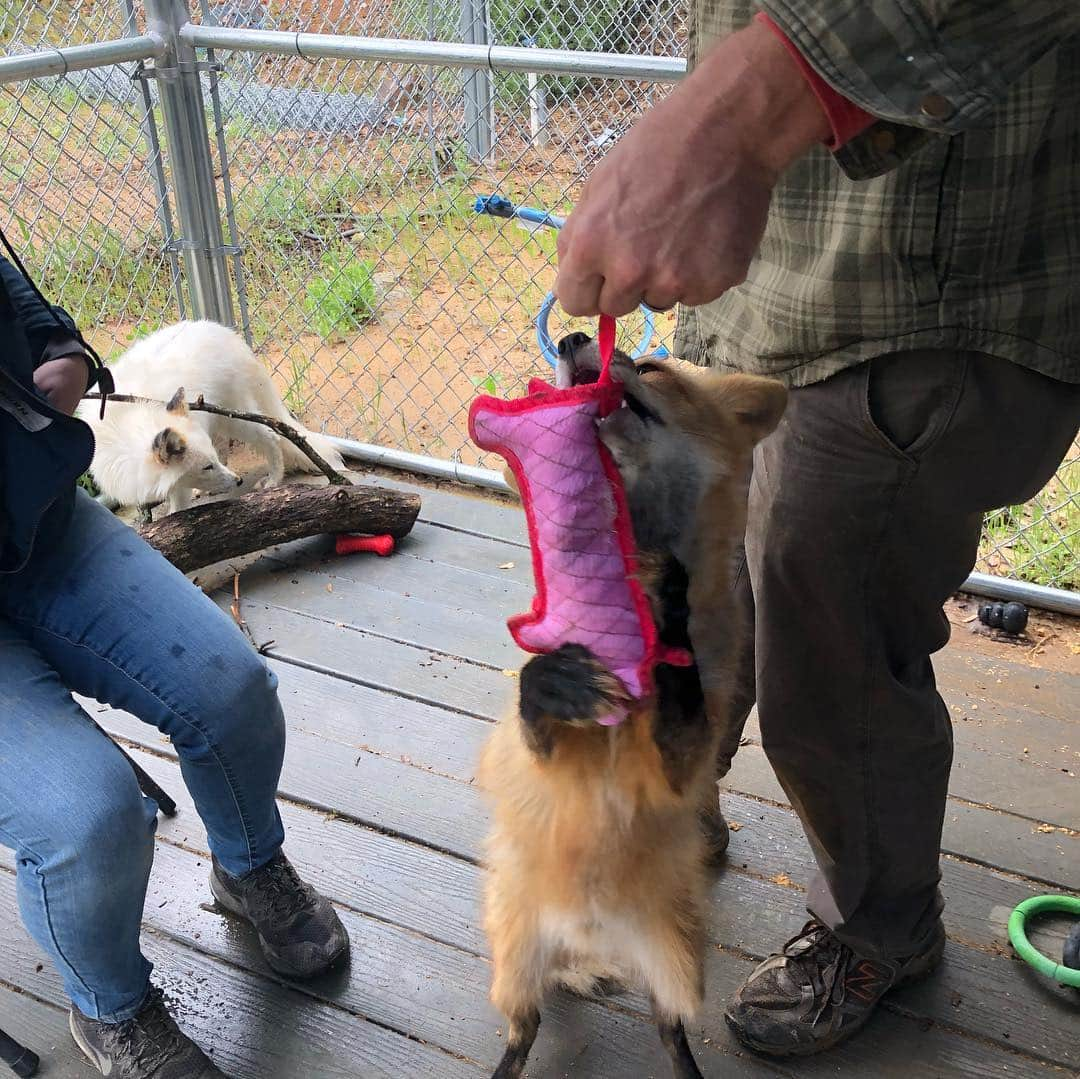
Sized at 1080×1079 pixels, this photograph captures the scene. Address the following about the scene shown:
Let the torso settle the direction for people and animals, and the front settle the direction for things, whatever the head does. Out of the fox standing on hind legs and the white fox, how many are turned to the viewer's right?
0

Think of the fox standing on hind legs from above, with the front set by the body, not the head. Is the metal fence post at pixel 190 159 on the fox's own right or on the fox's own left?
on the fox's own right

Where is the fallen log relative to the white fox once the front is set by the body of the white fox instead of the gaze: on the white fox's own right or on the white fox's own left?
on the white fox's own left

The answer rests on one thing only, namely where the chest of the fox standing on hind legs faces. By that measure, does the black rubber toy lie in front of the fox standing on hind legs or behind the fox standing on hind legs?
behind

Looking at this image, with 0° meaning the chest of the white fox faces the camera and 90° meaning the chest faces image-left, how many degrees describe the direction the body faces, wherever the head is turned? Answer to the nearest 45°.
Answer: approximately 45°

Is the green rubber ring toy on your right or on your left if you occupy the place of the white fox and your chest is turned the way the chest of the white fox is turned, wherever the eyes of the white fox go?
on your left

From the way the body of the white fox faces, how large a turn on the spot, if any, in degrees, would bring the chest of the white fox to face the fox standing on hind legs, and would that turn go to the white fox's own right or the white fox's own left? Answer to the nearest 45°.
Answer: approximately 45° to the white fox's own left

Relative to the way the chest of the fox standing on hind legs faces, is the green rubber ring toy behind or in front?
behind
